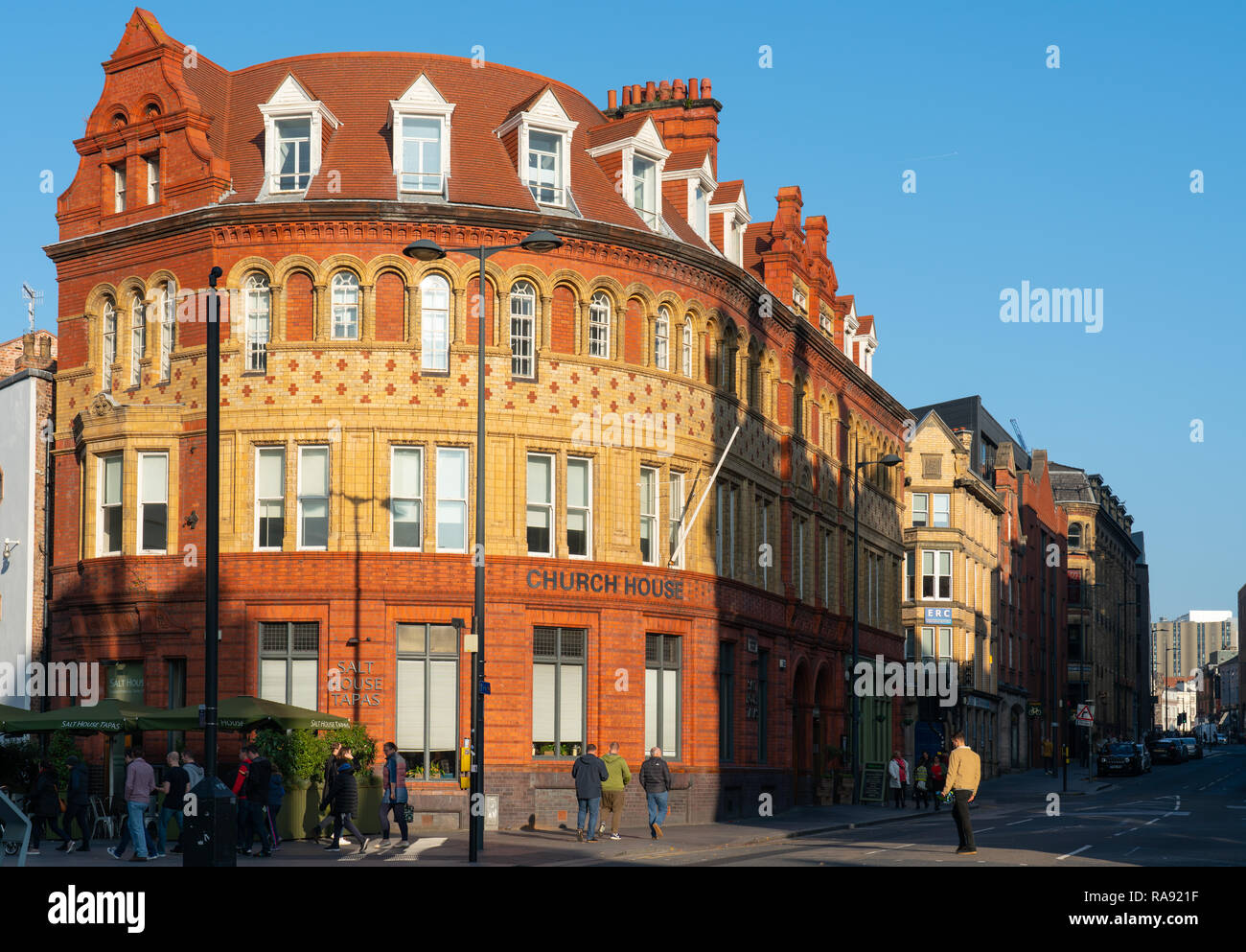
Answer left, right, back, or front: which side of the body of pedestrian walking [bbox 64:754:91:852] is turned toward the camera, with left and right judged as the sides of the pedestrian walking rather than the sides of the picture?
left

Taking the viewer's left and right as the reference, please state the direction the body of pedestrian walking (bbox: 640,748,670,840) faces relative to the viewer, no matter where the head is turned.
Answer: facing away from the viewer

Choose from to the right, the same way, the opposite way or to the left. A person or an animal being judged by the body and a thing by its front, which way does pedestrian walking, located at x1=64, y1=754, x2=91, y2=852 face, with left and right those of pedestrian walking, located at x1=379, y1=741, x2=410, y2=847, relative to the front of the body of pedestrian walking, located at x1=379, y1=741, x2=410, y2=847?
the same way

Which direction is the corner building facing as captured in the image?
toward the camera

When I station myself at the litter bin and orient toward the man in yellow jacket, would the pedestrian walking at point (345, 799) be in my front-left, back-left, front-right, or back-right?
front-left

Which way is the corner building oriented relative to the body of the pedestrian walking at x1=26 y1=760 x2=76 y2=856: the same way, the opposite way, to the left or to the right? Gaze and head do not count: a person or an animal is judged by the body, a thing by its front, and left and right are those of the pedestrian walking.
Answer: to the left

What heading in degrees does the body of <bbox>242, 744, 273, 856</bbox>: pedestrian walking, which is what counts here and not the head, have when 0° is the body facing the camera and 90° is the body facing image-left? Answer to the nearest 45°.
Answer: approximately 90°
